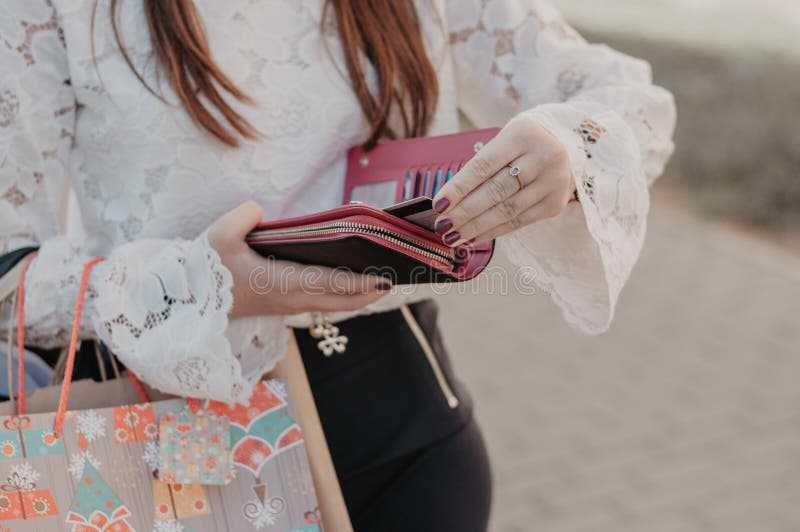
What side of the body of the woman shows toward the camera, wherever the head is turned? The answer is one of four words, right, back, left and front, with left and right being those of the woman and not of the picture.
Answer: front
